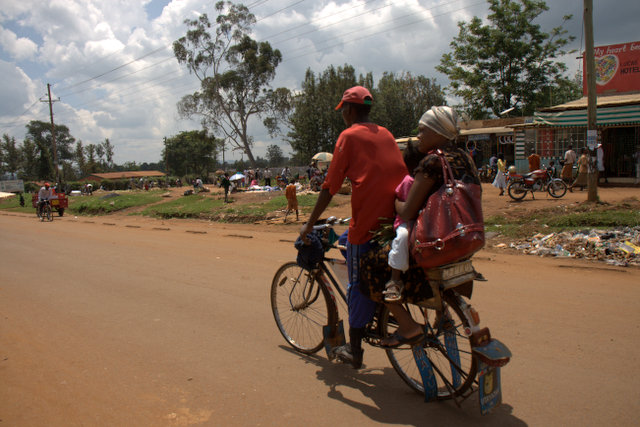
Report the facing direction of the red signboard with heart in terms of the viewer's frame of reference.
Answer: facing the viewer and to the left of the viewer

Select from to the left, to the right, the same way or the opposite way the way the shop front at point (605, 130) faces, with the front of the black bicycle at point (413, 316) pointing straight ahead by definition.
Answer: to the left

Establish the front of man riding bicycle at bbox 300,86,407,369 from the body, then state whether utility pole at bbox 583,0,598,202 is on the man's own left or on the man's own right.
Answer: on the man's own right

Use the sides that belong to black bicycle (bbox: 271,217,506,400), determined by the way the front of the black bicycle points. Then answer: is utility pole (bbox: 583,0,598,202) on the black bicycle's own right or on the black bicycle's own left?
on the black bicycle's own right

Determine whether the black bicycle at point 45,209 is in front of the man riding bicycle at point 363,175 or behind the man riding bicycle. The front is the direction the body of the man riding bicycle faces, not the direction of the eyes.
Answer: in front

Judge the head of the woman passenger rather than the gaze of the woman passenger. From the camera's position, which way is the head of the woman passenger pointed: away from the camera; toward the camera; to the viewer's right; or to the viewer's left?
to the viewer's left

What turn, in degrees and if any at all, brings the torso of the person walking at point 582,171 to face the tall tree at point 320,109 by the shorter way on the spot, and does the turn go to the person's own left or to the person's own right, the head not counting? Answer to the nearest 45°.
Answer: approximately 45° to the person's own right

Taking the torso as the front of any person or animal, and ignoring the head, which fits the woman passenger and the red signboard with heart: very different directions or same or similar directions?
same or similar directions

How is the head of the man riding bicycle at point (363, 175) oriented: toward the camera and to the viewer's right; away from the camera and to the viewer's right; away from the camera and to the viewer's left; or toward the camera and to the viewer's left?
away from the camera and to the viewer's left

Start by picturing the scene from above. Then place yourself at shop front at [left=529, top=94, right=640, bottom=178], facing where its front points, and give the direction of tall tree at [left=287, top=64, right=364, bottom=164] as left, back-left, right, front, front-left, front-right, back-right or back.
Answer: right

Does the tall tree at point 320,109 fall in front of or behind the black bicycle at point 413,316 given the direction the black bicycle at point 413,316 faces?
in front

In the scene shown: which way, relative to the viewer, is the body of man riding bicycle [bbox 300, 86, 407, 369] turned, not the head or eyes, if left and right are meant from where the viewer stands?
facing away from the viewer and to the left of the viewer

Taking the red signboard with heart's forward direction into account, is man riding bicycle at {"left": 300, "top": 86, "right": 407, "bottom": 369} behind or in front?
in front

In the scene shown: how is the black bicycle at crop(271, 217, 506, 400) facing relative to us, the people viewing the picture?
facing away from the viewer and to the left of the viewer
